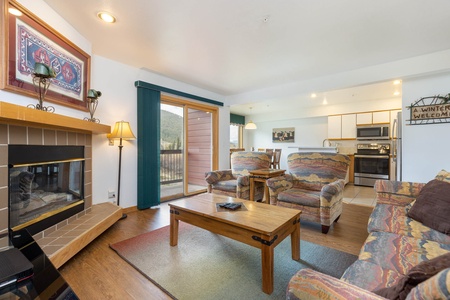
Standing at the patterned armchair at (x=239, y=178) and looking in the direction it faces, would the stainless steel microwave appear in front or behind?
behind

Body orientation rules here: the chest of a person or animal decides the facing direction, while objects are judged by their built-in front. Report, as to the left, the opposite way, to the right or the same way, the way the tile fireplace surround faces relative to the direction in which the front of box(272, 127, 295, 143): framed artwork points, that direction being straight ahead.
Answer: to the left

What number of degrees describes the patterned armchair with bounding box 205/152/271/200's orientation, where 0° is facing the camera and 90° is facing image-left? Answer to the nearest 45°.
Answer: approximately 45°

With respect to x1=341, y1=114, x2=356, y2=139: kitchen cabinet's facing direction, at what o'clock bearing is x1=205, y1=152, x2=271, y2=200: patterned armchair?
The patterned armchair is roughly at 1 o'clock from the kitchen cabinet.

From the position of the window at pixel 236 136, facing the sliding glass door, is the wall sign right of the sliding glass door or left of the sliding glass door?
left
